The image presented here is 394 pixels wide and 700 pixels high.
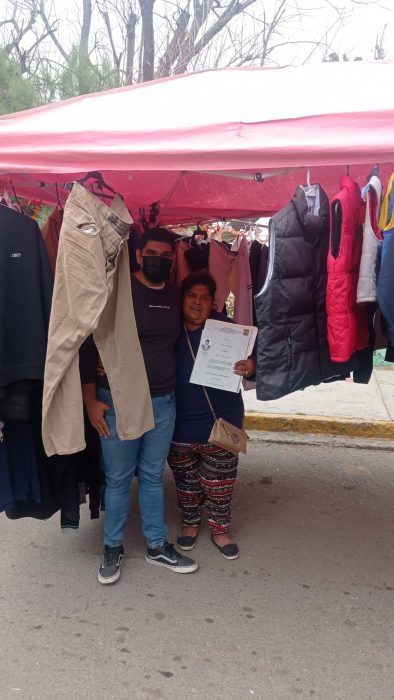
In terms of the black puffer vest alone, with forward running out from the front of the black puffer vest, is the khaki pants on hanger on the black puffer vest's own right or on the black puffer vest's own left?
on the black puffer vest's own right

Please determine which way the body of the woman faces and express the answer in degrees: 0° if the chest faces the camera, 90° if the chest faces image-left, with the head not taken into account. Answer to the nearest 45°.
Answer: approximately 0°

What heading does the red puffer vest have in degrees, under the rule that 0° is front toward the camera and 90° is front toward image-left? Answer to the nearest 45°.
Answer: approximately 315°

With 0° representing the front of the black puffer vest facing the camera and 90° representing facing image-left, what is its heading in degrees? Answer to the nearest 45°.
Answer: approximately 315°

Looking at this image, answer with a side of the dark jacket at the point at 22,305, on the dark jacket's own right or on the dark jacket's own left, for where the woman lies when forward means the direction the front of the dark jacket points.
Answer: on the dark jacket's own left

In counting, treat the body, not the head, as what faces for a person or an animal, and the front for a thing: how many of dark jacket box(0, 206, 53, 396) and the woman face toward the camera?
2
